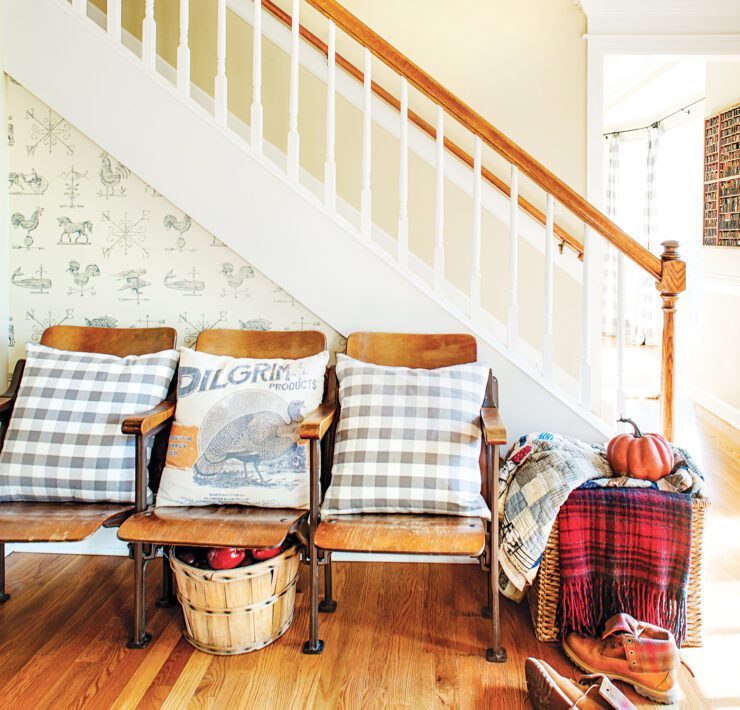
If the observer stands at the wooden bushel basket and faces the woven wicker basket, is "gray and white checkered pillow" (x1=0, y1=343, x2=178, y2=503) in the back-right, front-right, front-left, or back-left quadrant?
back-left

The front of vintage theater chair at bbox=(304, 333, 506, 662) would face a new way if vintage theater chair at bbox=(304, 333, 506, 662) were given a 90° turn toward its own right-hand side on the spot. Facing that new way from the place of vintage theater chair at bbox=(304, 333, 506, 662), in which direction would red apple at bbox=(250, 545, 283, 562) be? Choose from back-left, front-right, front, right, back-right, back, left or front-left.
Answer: front

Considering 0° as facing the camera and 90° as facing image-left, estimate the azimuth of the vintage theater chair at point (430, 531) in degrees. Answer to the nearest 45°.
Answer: approximately 0°

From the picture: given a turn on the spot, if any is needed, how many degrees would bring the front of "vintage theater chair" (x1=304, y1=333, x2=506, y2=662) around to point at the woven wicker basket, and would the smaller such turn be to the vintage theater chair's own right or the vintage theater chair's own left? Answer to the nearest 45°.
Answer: approximately 90° to the vintage theater chair's own left

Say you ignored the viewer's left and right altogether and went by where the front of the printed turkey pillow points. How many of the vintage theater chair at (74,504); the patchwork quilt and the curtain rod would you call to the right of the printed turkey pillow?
1
